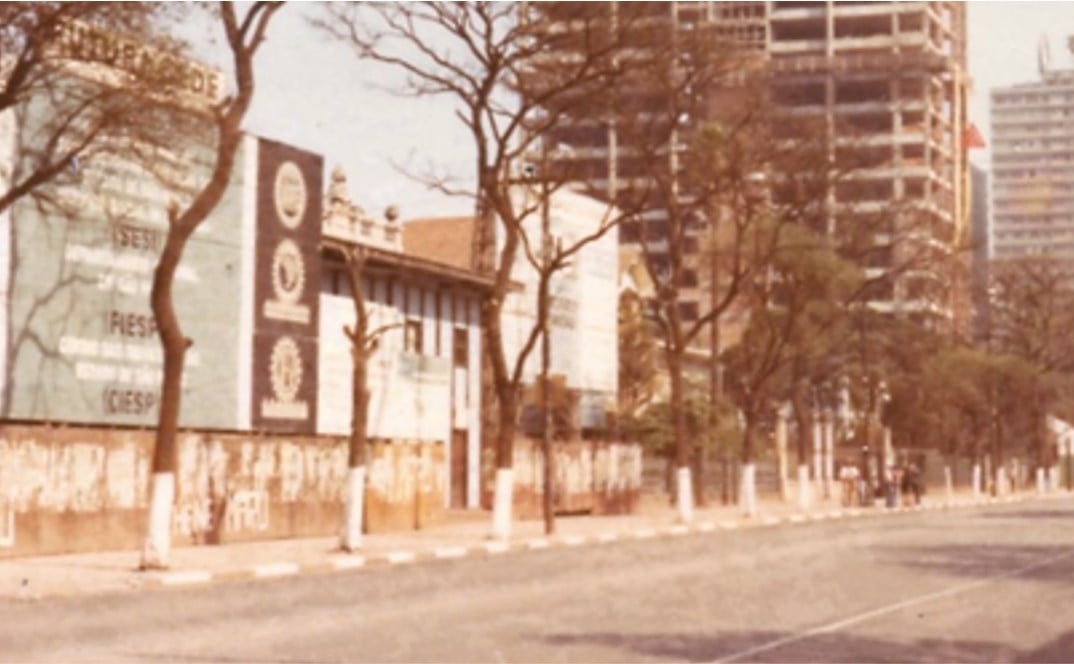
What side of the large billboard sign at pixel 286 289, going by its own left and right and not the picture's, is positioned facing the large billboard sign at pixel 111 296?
right

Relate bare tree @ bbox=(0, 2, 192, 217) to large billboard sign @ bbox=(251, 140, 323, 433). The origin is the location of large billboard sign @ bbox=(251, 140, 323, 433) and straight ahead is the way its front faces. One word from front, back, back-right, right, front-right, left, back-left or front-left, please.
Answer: front-right

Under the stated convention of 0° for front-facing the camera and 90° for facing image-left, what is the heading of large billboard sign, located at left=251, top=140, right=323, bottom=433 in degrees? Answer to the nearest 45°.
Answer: approximately 315°

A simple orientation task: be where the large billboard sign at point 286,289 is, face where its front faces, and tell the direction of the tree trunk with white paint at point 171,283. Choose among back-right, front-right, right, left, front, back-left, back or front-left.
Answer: front-right
